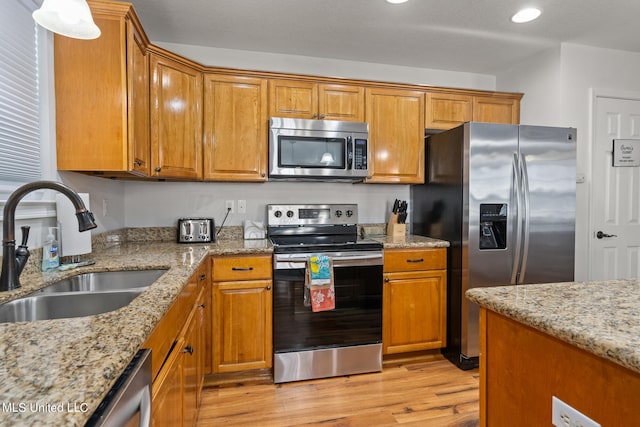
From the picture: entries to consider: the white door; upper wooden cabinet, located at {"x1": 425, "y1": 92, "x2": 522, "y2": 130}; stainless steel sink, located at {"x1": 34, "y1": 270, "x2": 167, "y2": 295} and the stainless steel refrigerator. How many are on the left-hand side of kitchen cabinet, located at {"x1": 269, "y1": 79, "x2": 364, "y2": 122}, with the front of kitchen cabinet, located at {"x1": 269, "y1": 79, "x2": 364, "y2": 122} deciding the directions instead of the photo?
3

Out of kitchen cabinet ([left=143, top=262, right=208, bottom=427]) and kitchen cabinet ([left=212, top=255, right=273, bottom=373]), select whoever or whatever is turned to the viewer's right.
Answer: kitchen cabinet ([left=143, top=262, right=208, bottom=427])

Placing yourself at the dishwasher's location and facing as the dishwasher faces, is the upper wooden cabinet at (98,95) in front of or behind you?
behind

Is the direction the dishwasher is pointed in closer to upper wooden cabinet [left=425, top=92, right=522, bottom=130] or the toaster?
the upper wooden cabinet

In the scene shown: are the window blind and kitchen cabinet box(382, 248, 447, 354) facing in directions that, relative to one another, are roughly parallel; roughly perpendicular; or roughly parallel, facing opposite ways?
roughly perpendicular

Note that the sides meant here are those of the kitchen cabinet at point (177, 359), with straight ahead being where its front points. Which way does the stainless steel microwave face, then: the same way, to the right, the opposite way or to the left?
to the right

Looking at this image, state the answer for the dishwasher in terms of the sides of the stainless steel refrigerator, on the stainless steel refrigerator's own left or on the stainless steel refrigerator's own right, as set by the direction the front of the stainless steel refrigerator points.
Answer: on the stainless steel refrigerator's own right

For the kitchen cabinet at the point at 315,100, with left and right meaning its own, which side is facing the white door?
left

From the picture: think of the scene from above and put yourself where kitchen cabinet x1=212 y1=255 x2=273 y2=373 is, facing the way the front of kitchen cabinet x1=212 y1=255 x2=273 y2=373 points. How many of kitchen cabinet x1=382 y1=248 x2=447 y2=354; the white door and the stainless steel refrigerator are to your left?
3

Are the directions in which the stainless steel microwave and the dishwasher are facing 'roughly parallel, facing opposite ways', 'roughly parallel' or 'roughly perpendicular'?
roughly perpendicular

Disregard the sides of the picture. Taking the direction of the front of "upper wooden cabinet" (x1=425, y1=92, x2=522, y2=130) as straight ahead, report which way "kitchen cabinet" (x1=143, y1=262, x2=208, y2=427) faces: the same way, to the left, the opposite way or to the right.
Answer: to the left

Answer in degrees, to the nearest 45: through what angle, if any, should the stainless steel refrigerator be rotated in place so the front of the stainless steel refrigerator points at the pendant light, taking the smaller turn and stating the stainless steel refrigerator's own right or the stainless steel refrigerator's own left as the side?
approximately 90° to the stainless steel refrigerator's own right
